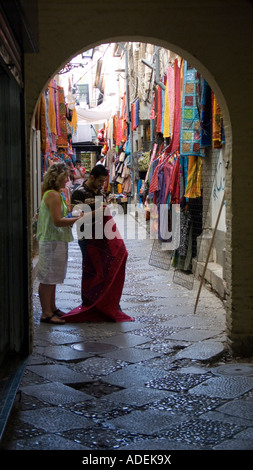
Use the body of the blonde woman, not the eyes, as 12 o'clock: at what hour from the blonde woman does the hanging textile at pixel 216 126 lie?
The hanging textile is roughly at 11 o'clock from the blonde woman.

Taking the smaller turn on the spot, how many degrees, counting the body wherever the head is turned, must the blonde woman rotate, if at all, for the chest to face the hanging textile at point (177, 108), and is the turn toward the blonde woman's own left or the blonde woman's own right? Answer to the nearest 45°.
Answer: approximately 45° to the blonde woman's own left

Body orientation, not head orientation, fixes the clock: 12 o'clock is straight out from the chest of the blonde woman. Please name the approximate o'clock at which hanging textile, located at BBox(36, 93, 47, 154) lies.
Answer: The hanging textile is roughly at 9 o'clock from the blonde woman.

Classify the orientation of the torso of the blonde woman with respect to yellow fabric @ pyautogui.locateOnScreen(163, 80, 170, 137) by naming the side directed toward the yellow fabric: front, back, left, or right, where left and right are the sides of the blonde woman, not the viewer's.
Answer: left

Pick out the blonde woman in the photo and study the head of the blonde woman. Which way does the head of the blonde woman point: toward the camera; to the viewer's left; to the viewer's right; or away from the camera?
to the viewer's right

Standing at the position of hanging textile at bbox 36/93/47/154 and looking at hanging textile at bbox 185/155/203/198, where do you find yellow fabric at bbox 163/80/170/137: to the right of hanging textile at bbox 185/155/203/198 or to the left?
left

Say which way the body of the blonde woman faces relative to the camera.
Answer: to the viewer's right

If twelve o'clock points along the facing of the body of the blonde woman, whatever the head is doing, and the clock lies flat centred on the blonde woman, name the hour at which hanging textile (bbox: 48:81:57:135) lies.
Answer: The hanging textile is roughly at 9 o'clock from the blonde woman.
